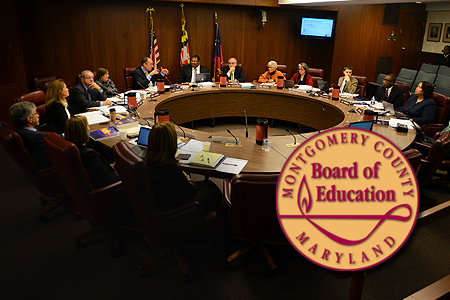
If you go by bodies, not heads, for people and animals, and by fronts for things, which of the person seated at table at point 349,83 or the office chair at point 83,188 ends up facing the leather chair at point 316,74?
the office chair

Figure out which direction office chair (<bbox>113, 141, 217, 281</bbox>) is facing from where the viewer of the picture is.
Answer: facing away from the viewer and to the right of the viewer

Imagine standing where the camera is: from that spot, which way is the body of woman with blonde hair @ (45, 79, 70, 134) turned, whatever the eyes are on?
to the viewer's right

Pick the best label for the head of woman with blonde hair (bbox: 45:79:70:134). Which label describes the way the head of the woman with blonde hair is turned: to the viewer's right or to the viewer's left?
to the viewer's right

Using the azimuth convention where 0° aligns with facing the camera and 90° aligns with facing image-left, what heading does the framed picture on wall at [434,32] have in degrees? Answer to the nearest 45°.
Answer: approximately 45°

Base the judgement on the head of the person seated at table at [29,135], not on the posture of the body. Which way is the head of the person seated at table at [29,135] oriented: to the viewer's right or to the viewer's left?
to the viewer's right

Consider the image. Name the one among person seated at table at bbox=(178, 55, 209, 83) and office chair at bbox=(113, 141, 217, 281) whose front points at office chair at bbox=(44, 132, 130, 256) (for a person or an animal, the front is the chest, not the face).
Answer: the person seated at table

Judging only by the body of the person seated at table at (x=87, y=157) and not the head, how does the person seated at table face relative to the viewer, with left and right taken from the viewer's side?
facing away from the viewer and to the right of the viewer
